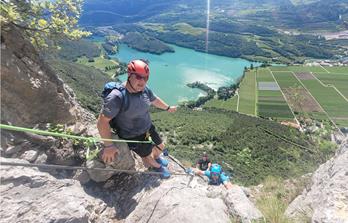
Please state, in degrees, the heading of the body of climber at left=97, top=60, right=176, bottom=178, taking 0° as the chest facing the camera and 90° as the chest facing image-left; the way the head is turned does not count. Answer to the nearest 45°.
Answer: approximately 315°
